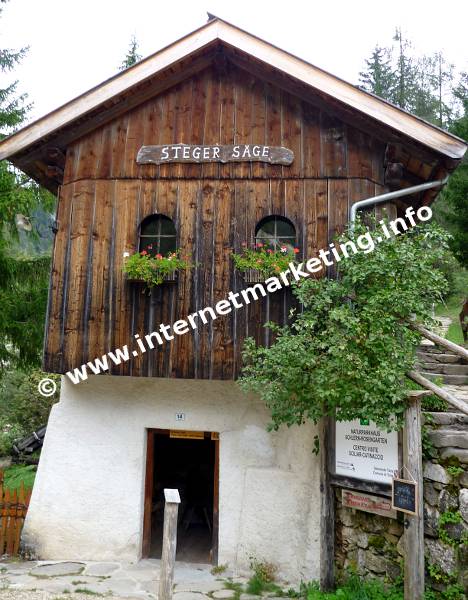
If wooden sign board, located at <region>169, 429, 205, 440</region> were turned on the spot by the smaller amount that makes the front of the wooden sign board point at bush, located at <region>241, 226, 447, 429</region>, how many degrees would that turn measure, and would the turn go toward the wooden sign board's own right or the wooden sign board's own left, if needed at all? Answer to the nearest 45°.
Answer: approximately 45° to the wooden sign board's own left

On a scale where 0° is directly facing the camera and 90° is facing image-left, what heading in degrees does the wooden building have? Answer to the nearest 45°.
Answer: approximately 0°

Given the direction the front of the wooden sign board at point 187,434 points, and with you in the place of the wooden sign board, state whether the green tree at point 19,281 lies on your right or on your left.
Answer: on your right

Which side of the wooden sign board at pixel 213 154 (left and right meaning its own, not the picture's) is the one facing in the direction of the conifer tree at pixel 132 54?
back

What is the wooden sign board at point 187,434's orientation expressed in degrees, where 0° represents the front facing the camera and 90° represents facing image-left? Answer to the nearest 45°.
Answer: approximately 0°

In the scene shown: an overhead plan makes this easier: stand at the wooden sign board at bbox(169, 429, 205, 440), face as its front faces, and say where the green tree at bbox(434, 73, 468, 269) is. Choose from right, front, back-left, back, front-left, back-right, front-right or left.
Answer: back-left

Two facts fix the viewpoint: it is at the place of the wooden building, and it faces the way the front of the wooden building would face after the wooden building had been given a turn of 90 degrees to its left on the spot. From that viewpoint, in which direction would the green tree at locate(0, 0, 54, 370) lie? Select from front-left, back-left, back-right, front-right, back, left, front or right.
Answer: back-left

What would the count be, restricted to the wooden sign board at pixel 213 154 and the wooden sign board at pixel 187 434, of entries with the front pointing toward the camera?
2

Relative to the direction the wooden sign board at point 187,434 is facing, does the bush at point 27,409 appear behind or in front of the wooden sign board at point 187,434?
behind
